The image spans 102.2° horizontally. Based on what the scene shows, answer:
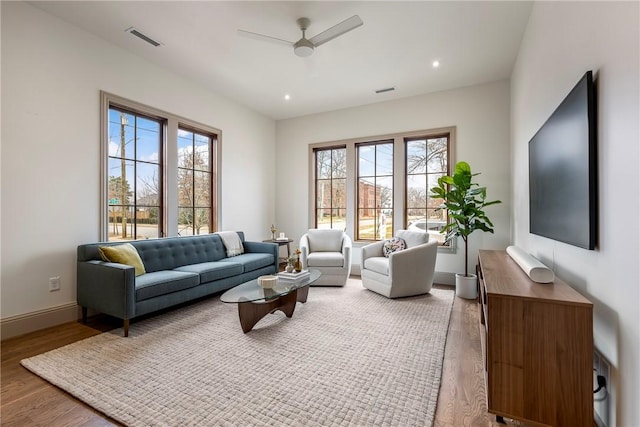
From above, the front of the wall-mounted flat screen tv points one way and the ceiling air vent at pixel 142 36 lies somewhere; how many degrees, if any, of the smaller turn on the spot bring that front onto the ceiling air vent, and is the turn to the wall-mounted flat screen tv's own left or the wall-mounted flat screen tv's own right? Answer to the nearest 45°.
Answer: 0° — it already faces it

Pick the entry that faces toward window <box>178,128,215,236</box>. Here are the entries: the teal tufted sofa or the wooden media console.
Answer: the wooden media console

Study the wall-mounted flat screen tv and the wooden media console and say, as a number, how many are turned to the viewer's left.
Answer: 2

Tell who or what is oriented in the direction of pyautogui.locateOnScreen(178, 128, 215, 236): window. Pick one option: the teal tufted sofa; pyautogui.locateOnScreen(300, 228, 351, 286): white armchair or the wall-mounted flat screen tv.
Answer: the wall-mounted flat screen tv

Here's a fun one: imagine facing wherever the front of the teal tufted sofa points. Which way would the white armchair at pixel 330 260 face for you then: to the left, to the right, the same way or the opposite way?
to the right

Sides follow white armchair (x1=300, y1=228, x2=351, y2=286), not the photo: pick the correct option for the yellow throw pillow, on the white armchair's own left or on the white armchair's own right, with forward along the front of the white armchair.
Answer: on the white armchair's own right

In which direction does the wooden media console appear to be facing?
to the viewer's left

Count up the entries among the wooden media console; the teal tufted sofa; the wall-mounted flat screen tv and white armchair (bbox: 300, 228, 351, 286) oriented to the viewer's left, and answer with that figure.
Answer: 2

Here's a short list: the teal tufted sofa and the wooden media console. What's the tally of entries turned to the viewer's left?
1

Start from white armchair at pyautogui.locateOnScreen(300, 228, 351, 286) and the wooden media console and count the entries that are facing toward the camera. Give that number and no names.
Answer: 1

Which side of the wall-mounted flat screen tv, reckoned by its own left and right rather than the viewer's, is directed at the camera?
left

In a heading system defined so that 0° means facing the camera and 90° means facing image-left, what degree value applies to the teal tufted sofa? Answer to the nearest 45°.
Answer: approximately 315°

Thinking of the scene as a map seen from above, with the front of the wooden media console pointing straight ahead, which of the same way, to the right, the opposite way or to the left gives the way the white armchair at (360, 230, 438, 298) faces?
to the left
